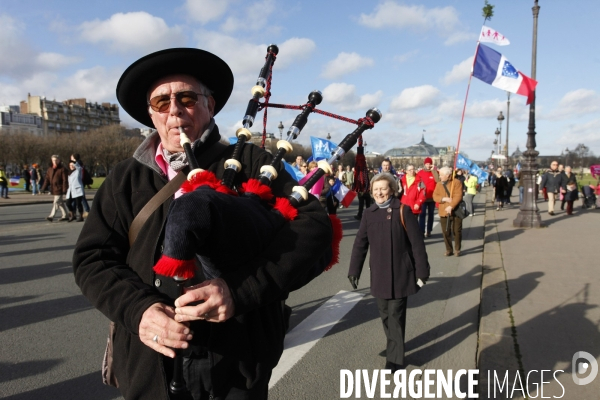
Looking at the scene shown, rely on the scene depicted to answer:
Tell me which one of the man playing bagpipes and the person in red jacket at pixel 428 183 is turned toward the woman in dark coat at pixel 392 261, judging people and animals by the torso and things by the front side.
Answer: the person in red jacket

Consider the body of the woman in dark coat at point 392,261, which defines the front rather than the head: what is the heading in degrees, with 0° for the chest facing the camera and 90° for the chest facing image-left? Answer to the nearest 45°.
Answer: approximately 0°

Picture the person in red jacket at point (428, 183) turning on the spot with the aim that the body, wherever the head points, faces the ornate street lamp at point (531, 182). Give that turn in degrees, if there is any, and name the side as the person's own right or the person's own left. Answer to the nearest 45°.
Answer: approximately 135° to the person's own left

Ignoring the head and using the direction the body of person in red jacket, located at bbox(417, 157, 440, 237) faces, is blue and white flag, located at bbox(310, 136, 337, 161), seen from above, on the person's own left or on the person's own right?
on the person's own right

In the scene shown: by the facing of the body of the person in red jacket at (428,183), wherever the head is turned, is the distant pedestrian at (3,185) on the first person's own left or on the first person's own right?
on the first person's own right

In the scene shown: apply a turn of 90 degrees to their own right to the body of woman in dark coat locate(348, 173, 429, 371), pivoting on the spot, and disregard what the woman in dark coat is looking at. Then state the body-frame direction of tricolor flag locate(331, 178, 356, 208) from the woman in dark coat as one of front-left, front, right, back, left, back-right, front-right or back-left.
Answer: right

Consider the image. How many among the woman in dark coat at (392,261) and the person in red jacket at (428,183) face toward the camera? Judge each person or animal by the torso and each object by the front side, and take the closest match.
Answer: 2

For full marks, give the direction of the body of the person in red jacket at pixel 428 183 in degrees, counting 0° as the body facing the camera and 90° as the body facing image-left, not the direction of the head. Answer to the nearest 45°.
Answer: approximately 0°

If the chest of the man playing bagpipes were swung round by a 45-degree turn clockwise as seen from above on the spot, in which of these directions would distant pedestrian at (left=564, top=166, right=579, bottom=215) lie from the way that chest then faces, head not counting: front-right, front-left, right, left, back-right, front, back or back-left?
back

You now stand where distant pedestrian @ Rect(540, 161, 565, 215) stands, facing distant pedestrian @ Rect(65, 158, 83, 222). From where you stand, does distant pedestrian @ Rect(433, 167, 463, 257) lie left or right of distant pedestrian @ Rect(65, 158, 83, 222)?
left
